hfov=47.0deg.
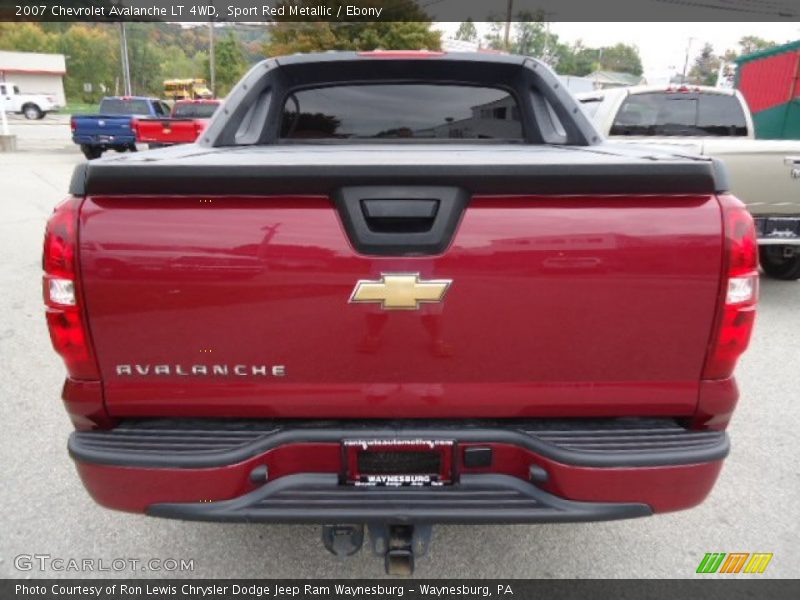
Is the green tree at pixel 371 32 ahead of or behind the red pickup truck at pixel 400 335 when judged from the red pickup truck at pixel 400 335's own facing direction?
ahead

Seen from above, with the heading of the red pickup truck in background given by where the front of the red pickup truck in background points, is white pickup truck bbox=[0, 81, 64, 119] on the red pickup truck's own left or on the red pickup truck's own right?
on the red pickup truck's own left

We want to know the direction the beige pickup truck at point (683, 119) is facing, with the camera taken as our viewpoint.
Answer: facing away from the viewer and to the left of the viewer

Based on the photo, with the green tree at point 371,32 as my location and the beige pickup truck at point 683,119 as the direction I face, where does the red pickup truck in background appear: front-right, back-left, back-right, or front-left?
front-right

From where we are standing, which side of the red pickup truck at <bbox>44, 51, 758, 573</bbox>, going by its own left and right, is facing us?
back

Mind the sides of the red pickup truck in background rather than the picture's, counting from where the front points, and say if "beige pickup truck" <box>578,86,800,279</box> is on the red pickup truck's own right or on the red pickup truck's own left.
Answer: on the red pickup truck's own right

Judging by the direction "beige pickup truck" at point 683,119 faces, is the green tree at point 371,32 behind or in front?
in front

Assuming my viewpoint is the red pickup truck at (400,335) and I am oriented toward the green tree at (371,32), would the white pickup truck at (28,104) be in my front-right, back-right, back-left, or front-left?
front-left

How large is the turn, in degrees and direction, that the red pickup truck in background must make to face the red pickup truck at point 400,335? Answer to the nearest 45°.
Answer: approximately 135° to its right

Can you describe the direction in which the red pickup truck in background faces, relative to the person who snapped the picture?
facing away from the viewer and to the right of the viewer

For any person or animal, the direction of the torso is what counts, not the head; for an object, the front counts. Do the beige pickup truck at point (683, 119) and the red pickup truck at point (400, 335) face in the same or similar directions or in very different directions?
same or similar directions

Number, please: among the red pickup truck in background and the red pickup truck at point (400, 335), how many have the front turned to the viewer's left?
0

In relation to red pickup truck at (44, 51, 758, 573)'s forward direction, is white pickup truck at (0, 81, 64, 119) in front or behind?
in front

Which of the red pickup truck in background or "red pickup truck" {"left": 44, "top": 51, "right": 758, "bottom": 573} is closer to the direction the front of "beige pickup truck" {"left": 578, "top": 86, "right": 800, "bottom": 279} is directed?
the red pickup truck in background

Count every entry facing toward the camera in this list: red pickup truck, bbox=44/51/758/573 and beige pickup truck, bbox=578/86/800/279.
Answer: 0
